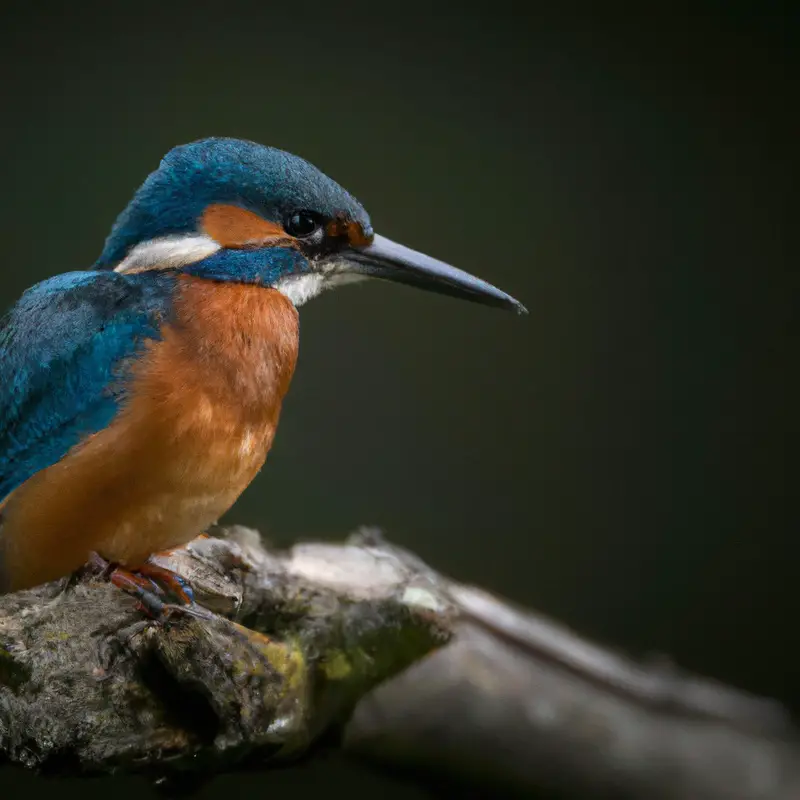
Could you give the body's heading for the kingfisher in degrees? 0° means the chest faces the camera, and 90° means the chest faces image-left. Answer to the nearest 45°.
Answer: approximately 270°
